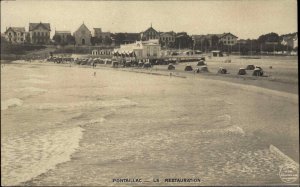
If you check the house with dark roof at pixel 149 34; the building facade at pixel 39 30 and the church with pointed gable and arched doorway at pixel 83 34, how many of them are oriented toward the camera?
3

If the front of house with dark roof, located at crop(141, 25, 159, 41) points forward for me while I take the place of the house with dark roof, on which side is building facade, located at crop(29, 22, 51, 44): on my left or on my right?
on my right

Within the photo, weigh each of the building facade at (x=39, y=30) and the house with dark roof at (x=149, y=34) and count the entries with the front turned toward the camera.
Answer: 2
